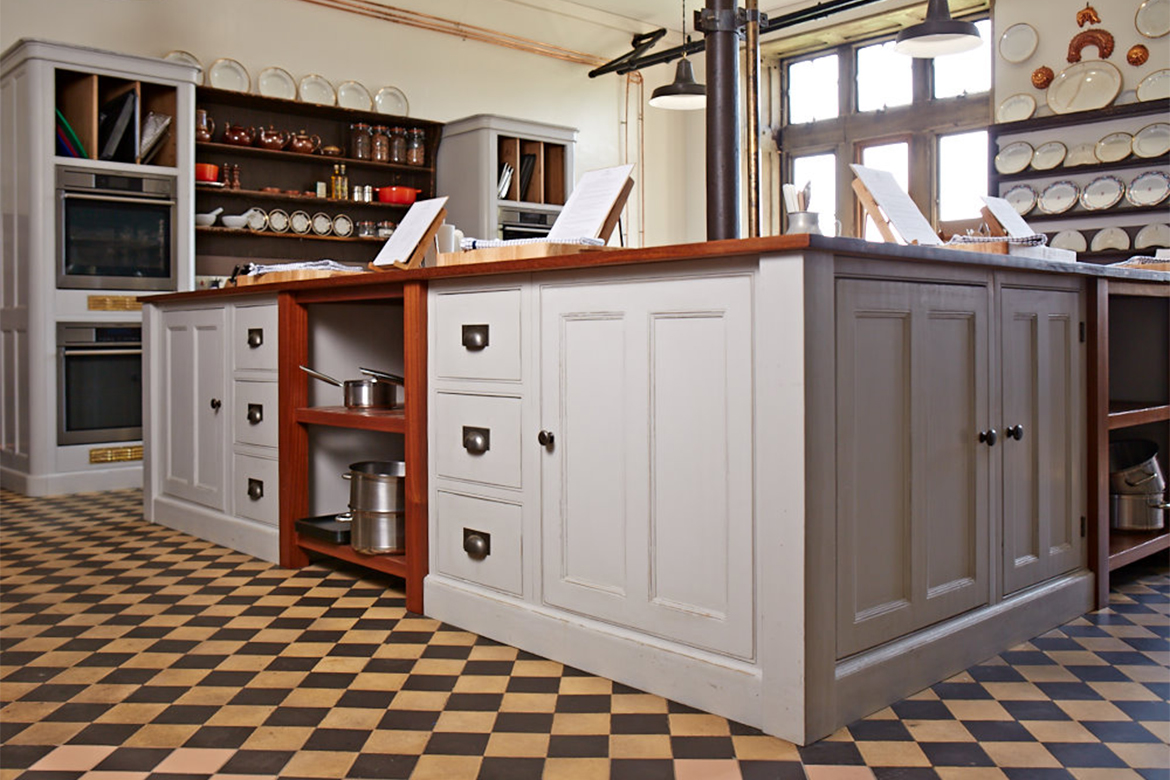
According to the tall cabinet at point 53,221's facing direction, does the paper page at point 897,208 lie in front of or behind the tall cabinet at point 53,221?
in front

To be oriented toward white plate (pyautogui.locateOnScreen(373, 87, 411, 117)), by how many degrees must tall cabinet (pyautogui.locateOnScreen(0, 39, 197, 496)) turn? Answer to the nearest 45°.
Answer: approximately 90° to its left

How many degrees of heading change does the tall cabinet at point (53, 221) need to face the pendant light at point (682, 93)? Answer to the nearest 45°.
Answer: approximately 45° to its left

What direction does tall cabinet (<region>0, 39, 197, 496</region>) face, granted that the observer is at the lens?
facing the viewer and to the right of the viewer

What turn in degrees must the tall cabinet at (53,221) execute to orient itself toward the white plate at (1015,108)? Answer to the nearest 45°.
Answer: approximately 45° to its left

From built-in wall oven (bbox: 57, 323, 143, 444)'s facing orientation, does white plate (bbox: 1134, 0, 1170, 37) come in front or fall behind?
in front

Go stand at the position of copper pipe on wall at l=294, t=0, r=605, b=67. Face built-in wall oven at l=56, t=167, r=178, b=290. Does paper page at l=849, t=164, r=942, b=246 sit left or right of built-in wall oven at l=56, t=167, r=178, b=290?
left

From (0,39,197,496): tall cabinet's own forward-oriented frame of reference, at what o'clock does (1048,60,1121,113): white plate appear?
The white plate is roughly at 11 o'clock from the tall cabinet.

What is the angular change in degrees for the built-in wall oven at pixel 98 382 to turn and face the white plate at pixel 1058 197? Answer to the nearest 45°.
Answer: approximately 45° to its left

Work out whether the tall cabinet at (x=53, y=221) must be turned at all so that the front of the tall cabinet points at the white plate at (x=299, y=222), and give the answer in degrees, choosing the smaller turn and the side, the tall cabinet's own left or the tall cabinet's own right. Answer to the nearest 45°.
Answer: approximately 90° to the tall cabinet's own left

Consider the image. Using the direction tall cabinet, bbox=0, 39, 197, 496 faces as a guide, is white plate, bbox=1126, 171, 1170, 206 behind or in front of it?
in front

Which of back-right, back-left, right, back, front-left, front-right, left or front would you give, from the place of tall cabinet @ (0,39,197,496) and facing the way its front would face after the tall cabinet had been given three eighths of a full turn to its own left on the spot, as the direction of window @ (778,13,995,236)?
right

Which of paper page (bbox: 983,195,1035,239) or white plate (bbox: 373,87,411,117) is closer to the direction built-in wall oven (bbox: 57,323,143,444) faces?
the paper page
